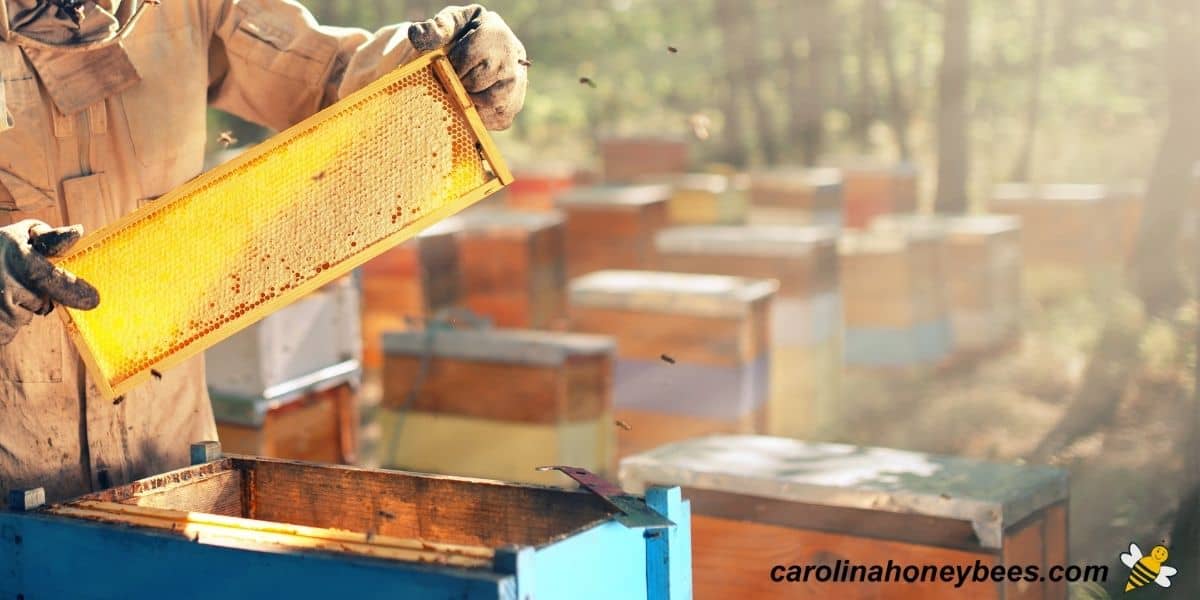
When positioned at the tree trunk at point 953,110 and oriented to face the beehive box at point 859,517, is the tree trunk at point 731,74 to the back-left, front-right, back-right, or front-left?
back-right

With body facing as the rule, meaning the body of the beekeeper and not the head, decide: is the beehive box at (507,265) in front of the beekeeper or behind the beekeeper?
behind

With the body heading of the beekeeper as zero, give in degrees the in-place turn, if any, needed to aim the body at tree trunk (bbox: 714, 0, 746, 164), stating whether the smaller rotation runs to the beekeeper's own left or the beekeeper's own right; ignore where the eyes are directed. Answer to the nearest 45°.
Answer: approximately 135° to the beekeeper's own left

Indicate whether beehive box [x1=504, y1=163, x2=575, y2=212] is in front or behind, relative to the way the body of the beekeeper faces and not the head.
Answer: behind

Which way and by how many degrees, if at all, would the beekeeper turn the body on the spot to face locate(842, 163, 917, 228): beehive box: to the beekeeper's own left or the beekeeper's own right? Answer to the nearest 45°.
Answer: approximately 135° to the beekeeper's own left

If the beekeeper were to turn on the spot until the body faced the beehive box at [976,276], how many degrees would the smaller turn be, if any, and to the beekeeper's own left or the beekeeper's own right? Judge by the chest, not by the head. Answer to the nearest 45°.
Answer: approximately 135° to the beekeeper's own left

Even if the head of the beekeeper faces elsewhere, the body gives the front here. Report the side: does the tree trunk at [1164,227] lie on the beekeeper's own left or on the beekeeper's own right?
on the beekeeper's own left

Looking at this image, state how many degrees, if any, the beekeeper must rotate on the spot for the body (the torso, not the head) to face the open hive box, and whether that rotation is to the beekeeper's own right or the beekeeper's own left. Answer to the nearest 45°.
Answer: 0° — they already face it

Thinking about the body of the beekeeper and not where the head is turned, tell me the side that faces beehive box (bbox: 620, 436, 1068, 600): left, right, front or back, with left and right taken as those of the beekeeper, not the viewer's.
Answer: left

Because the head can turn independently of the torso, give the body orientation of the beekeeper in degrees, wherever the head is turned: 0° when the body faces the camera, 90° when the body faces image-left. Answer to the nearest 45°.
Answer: approximately 0°

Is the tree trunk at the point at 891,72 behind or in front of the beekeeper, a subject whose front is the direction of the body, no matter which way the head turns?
behind

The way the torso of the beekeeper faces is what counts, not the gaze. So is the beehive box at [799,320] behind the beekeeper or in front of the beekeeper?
behind
